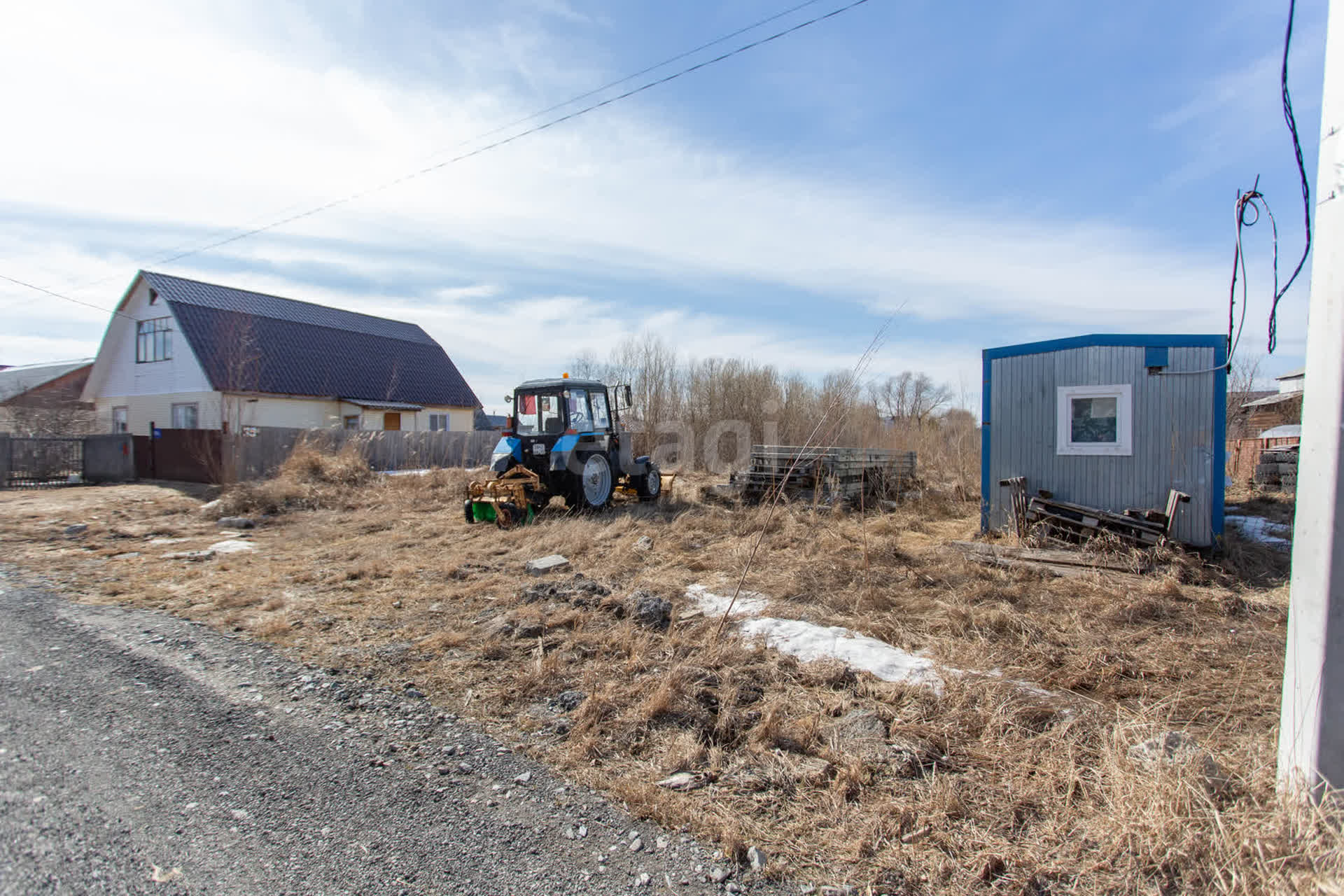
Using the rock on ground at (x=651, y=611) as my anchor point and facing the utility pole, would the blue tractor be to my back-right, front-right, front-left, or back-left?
back-left
